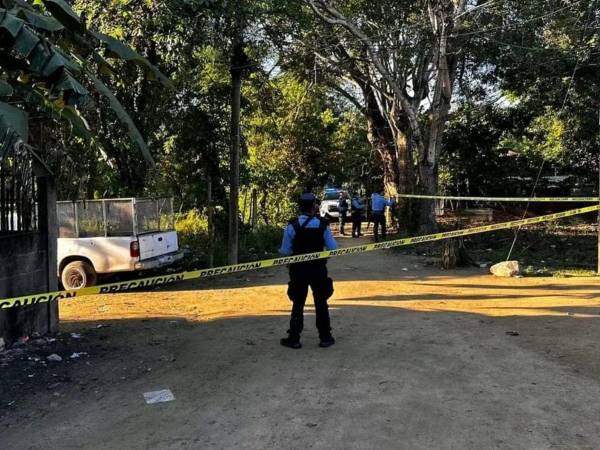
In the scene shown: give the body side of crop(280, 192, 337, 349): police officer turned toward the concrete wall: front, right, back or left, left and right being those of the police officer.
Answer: left

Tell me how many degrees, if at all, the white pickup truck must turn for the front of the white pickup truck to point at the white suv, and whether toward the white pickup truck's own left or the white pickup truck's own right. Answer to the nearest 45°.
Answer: approximately 90° to the white pickup truck's own right

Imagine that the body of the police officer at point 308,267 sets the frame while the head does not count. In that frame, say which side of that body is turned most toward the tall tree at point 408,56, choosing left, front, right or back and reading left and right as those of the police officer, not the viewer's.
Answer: front

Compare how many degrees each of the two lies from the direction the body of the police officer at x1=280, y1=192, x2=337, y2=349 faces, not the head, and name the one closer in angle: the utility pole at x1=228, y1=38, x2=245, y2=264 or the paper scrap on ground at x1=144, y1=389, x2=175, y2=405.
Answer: the utility pole

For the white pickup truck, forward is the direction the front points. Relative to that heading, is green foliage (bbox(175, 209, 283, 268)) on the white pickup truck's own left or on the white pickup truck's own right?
on the white pickup truck's own right

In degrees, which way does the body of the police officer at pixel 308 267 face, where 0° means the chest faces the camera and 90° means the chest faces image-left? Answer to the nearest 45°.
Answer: approximately 180°

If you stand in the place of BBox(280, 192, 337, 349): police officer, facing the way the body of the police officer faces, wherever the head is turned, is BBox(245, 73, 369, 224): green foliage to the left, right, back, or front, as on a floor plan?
front

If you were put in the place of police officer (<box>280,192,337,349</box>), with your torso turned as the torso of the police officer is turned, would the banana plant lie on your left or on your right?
on your left

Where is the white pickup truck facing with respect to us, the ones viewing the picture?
facing away from the viewer and to the left of the viewer
